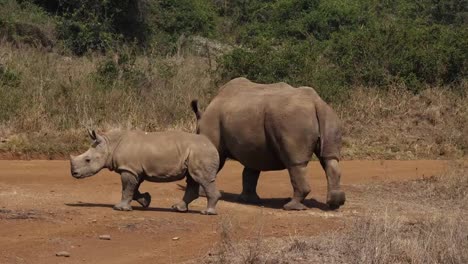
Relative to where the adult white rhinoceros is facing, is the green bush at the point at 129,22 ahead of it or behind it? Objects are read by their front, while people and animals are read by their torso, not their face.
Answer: ahead

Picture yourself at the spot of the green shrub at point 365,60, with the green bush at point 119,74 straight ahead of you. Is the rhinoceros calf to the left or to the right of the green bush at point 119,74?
left

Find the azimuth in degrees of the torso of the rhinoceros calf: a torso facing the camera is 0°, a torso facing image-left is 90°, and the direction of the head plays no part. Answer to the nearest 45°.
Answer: approximately 90°

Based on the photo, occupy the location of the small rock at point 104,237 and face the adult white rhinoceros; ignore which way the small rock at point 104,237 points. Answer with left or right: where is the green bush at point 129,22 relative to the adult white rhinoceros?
left

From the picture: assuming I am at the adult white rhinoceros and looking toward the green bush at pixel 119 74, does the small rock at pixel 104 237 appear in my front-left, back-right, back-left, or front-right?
back-left

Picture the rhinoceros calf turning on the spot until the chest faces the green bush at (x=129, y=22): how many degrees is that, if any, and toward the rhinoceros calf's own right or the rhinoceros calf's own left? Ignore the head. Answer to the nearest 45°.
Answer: approximately 90° to the rhinoceros calf's own right

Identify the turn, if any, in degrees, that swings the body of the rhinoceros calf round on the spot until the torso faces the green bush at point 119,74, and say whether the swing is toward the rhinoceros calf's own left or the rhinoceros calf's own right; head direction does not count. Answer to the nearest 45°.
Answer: approximately 90° to the rhinoceros calf's own right

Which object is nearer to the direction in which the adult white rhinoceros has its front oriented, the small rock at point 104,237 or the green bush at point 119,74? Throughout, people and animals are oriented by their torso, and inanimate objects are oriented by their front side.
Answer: the green bush

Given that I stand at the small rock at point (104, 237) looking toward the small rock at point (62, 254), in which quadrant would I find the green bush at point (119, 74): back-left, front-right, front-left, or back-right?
back-right

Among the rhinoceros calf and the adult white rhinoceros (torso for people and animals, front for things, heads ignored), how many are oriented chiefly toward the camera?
0

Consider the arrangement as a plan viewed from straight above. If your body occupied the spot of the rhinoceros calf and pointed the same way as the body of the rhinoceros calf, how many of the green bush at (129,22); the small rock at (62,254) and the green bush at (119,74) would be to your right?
2

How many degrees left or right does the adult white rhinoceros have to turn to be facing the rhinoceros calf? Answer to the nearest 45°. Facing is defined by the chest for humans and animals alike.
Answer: approximately 90° to its left
